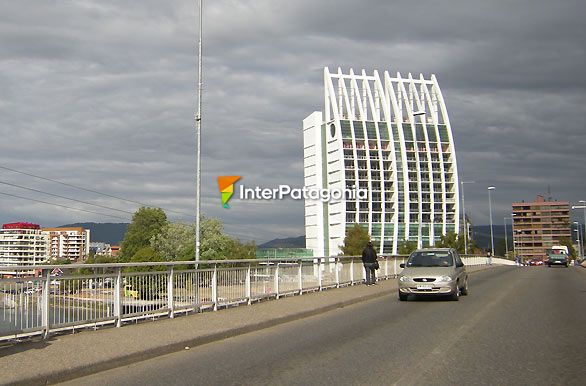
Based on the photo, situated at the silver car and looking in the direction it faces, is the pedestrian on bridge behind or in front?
behind

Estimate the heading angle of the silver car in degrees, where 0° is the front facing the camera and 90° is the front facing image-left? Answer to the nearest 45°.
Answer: approximately 0°
